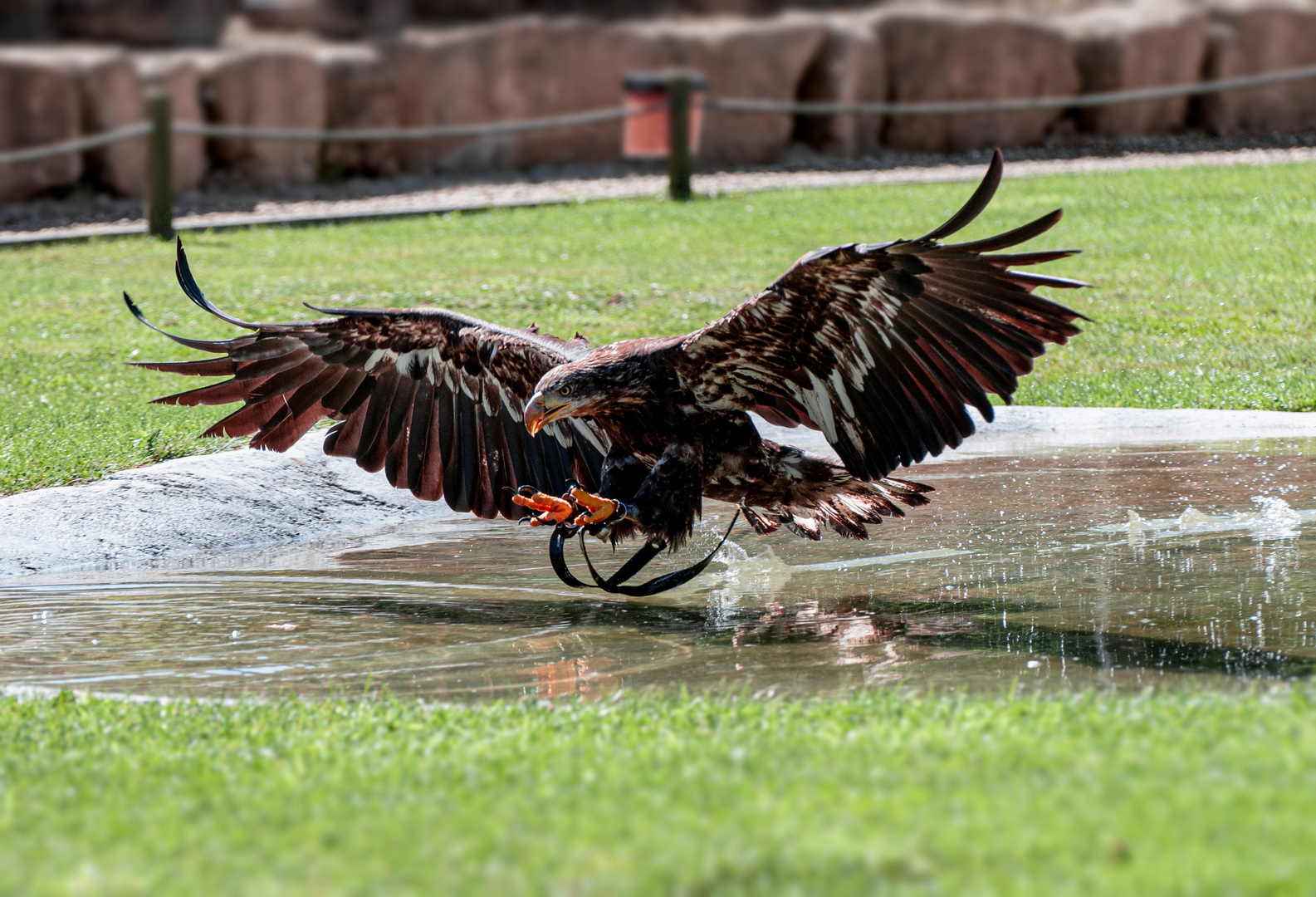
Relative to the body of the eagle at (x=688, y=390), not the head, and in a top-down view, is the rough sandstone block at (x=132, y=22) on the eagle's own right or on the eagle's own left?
on the eagle's own right

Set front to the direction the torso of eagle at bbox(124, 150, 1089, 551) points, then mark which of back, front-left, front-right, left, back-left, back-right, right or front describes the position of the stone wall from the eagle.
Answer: back-right

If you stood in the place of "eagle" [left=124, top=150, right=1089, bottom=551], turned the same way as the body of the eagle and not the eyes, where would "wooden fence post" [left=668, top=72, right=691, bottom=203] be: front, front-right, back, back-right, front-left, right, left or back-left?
back-right

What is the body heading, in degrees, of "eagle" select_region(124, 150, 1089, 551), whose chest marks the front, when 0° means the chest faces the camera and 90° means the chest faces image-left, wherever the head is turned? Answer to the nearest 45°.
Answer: approximately 45°

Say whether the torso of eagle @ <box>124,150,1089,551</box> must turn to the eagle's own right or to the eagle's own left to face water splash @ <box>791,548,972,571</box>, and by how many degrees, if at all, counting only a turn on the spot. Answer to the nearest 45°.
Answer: approximately 180°

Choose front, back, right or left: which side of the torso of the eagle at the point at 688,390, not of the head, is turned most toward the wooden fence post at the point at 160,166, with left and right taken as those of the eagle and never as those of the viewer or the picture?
right

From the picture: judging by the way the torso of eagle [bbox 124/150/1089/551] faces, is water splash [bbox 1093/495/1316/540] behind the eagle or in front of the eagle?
behind

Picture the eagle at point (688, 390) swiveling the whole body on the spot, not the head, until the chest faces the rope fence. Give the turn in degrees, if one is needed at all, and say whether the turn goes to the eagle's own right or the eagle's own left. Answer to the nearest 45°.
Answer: approximately 135° to the eagle's own right
